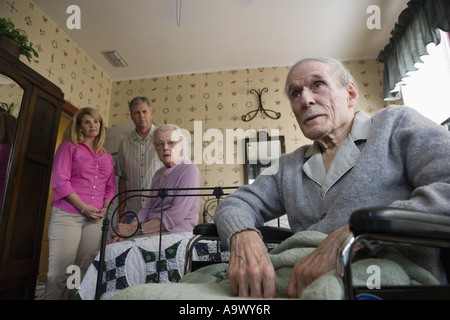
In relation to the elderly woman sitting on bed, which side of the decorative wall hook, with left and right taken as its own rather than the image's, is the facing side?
front

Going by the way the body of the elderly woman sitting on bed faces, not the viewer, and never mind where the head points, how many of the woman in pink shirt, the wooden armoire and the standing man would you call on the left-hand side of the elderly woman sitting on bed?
0

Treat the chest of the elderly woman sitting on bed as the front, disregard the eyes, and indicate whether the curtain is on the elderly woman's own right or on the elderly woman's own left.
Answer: on the elderly woman's own left

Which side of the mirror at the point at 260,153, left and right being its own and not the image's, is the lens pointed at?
front

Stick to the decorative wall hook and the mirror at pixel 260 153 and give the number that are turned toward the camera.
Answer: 2

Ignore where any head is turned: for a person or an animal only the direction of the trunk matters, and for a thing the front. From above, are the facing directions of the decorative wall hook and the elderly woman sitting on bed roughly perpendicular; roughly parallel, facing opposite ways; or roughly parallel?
roughly parallel

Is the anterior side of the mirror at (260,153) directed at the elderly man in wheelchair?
yes

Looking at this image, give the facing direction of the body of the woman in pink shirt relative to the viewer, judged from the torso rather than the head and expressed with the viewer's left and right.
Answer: facing the viewer and to the right of the viewer

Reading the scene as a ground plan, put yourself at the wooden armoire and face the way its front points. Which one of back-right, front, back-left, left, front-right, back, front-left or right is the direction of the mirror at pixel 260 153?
front-left

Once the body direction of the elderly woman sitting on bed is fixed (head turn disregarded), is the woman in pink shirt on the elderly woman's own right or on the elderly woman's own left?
on the elderly woman's own right

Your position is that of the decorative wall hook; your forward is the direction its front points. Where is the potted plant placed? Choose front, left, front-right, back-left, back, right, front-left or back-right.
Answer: front-right

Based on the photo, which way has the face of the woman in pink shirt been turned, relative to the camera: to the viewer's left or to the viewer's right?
to the viewer's right

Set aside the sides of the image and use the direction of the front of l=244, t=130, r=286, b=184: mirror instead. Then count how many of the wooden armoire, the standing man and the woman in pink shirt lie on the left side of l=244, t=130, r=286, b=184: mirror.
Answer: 0

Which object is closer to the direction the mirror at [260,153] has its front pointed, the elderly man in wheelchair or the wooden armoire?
the elderly man in wheelchair

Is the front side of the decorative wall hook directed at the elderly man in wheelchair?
yes
